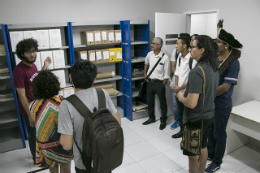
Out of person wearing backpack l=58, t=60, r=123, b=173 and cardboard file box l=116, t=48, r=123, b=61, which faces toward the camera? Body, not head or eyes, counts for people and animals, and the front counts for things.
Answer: the cardboard file box

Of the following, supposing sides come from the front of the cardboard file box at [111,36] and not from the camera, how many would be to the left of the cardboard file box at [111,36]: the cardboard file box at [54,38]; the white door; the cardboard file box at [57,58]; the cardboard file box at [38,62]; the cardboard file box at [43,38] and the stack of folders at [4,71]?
1

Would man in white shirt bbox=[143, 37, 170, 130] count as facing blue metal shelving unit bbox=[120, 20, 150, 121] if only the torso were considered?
no

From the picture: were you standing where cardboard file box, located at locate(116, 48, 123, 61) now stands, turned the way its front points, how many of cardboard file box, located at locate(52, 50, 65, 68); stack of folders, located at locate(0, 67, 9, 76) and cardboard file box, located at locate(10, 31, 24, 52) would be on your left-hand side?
0

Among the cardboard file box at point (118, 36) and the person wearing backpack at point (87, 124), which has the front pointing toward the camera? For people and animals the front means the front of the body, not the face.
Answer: the cardboard file box

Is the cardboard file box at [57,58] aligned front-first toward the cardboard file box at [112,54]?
no

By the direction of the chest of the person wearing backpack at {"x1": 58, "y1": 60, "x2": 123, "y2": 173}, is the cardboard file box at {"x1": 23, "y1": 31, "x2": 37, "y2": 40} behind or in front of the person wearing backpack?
in front

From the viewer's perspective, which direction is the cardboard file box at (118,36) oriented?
toward the camera

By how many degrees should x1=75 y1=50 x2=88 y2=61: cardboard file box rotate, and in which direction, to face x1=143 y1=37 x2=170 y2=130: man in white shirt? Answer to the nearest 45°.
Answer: approximately 45° to its left

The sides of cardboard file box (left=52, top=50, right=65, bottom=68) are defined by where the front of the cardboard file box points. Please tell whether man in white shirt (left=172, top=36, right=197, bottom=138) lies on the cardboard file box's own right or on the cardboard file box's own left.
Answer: on the cardboard file box's own left

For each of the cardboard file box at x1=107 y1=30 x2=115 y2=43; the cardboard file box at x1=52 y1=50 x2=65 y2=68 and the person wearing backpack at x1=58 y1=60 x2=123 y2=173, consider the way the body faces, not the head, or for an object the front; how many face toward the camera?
2

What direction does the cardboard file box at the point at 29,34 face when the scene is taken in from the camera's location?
facing the viewer
